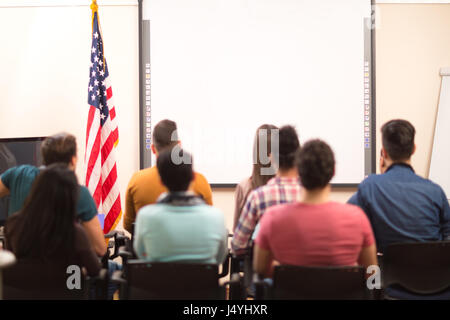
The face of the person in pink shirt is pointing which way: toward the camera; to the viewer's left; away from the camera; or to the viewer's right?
away from the camera

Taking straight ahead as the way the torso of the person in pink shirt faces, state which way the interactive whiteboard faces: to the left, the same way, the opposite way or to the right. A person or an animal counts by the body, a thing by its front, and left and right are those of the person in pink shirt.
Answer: the opposite way

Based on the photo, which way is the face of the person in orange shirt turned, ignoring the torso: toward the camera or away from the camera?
away from the camera

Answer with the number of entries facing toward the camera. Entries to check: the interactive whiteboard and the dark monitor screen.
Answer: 2

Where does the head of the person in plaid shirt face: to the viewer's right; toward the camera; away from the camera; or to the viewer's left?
away from the camera

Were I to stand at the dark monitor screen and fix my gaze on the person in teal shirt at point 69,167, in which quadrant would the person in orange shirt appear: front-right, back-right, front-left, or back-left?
front-left

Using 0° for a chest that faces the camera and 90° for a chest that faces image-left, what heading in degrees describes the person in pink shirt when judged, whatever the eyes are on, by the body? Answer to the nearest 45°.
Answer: approximately 180°

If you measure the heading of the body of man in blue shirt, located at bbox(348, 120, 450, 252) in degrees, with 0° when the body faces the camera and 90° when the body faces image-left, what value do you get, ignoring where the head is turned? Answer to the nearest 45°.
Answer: approximately 180°

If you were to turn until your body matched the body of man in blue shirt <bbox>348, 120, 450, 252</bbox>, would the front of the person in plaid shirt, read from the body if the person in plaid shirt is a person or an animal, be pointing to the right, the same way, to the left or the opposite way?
the same way

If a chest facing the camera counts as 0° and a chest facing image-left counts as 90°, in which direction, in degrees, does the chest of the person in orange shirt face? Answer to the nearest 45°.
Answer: approximately 180°

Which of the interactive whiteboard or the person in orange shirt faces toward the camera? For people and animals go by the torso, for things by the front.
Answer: the interactive whiteboard

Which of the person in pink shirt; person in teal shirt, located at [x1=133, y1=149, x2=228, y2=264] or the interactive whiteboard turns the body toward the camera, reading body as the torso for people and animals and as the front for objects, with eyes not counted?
the interactive whiteboard

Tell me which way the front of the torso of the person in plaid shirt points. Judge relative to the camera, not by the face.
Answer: away from the camera

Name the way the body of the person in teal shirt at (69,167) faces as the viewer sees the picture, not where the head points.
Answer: away from the camera

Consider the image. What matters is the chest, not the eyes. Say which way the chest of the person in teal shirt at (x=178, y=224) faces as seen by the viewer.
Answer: away from the camera

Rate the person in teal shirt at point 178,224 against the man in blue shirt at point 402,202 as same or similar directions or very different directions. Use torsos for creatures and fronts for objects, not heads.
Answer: same or similar directions

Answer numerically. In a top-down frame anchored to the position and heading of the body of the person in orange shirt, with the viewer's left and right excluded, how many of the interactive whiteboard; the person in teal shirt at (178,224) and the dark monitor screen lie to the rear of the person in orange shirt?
1

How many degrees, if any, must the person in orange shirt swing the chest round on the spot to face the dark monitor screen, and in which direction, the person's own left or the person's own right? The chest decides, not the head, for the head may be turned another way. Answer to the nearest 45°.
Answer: approximately 45° to the person's own left
